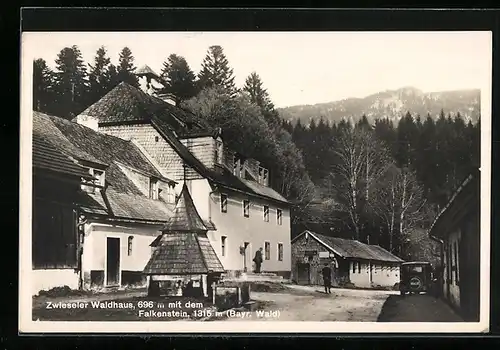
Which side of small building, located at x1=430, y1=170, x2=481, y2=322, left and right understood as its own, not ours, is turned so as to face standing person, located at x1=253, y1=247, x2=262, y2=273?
front

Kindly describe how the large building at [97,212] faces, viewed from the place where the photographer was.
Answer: facing the viewer and to the right of the viewer

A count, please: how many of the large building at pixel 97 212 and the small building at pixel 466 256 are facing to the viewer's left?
1

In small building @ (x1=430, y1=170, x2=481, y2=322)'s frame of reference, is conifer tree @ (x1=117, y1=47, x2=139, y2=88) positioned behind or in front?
in front

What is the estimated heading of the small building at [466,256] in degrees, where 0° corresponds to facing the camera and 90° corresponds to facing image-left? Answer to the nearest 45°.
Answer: approximately 90°

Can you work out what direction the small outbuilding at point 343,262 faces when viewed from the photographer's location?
facing the viewer and to the left of the viewer

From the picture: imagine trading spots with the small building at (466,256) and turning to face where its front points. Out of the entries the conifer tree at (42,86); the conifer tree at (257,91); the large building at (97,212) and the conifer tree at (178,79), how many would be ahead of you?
4

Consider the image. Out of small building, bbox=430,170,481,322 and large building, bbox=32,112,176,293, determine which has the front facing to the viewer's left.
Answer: small building, bbox=430,170,481,322
